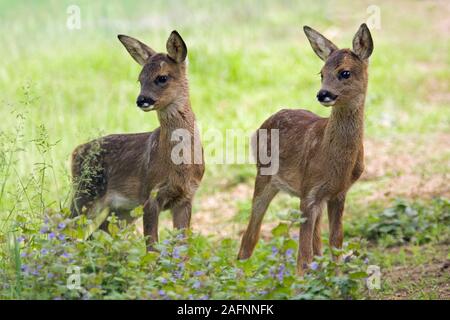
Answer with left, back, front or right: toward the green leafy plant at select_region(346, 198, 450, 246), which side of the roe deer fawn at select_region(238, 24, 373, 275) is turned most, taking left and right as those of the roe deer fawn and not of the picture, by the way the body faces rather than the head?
left

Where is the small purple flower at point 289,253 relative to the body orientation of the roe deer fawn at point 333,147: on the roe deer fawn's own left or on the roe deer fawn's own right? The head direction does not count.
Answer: on the roe deer fawn's own right

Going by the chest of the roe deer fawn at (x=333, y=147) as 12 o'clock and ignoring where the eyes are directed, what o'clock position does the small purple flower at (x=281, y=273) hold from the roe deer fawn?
The small purple flower is roughly at 2 o'clock from the roe deer fawn.

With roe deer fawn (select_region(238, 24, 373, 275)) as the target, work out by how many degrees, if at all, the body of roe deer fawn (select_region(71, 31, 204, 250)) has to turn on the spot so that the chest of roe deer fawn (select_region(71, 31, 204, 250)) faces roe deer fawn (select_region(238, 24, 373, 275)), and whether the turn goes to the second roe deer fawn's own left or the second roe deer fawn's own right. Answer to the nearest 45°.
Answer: approximately 45° to the second roe deer fawn's own left

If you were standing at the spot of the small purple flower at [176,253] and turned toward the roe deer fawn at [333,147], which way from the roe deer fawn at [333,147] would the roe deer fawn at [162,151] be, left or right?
left

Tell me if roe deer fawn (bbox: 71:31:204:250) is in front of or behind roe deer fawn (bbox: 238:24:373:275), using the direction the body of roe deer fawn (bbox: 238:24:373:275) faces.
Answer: behind

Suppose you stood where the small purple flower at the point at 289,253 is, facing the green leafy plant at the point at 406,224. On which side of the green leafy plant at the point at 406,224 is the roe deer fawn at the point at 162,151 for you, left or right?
left

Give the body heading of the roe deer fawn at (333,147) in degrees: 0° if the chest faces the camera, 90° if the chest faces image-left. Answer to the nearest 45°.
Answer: approximately 315°

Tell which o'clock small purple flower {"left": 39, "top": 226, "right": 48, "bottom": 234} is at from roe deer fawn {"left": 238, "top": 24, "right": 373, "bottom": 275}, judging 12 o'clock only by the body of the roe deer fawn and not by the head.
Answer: The small purple flower is roughly at 5 o'clock from the roe deer fawn.
